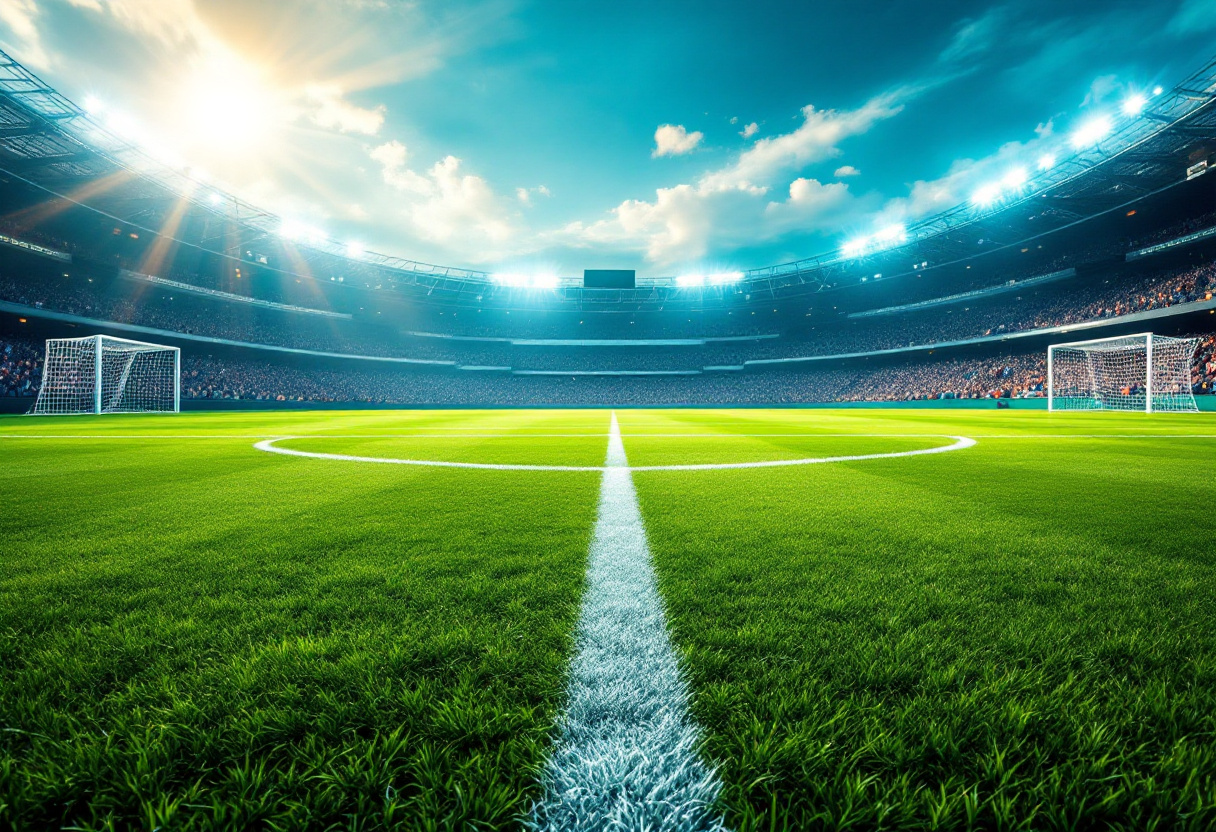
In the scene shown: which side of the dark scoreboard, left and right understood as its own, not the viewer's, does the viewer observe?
front
